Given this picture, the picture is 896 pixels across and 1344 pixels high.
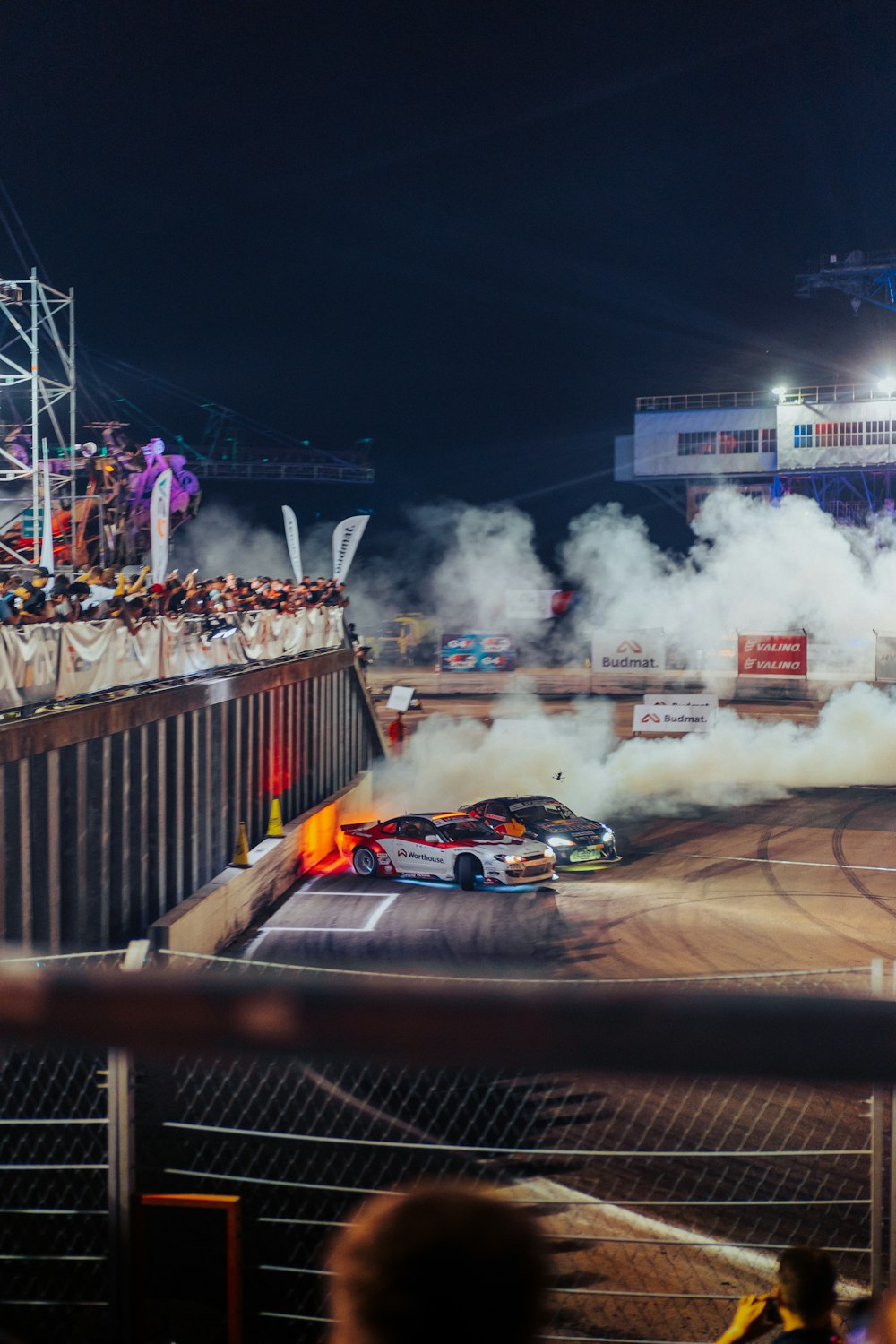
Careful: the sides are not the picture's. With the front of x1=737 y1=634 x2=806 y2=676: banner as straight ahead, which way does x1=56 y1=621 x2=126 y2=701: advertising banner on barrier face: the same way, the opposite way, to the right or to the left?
to the left

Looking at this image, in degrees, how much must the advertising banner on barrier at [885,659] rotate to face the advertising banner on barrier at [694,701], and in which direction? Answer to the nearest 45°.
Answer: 0° — it already faces it

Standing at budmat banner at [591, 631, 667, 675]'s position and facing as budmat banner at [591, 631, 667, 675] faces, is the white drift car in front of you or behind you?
in front

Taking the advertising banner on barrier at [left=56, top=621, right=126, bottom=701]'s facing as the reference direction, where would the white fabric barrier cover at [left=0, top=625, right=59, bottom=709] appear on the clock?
The white fabric barrier cover is roughly at 2 o'clock from the advertising banner on barrier.

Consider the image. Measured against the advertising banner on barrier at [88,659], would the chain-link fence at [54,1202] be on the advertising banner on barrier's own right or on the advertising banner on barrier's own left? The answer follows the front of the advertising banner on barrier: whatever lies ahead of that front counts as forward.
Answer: on the advertising banner on barrier's own right

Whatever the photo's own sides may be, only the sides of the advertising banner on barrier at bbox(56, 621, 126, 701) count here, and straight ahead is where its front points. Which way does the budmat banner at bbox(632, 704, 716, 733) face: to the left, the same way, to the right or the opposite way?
to the right

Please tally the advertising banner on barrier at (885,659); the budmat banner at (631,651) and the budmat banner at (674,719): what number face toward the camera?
3

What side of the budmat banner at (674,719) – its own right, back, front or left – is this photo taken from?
front

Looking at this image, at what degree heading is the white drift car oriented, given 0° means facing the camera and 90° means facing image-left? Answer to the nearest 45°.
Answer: approximately 315°

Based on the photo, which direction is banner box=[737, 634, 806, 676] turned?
toward the camera

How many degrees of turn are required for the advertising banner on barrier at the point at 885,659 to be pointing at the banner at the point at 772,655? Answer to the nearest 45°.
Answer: approximately 45° to its right

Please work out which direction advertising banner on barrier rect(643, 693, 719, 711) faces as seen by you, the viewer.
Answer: facing the viewer

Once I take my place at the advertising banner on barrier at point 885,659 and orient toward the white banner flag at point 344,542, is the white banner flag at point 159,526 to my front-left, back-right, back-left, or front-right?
front-left

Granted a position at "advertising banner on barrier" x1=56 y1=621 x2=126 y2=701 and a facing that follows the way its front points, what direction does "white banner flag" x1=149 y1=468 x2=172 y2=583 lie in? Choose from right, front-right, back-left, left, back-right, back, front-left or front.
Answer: back-left

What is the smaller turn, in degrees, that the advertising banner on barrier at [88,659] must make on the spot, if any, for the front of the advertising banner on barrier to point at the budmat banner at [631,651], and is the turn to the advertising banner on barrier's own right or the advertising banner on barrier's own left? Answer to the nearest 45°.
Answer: approximately 90° to the advertising banner on barrier's own left
